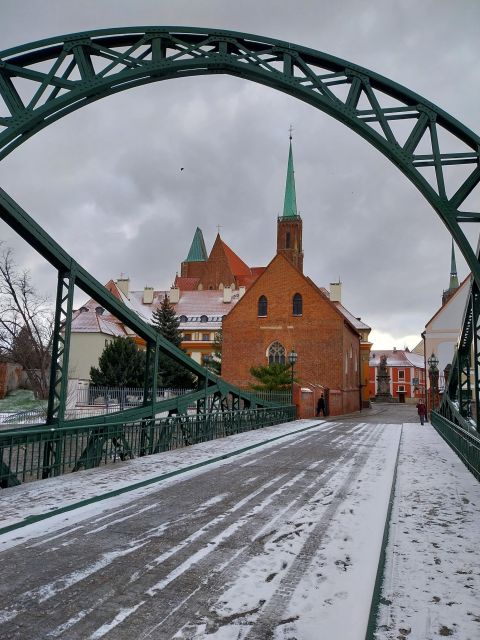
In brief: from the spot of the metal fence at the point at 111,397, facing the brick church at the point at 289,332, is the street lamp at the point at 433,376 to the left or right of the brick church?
right

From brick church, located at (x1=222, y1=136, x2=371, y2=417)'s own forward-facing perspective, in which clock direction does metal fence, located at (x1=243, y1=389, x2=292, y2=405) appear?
The metal fence is roughly at 12 o'clock from the brick church.

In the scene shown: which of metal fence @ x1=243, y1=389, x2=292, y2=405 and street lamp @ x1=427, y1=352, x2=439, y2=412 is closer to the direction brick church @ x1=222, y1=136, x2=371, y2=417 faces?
the metal fence

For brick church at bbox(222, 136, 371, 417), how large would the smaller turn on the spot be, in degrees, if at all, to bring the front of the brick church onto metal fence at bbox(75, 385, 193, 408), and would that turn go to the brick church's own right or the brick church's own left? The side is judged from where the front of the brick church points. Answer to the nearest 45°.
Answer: approximately 45° to the brick church's own right

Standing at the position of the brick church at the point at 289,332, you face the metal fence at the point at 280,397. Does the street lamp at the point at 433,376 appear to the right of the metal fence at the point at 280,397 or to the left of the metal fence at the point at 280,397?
left

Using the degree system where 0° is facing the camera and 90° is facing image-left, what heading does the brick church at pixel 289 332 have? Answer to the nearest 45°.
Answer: approximately 0°
